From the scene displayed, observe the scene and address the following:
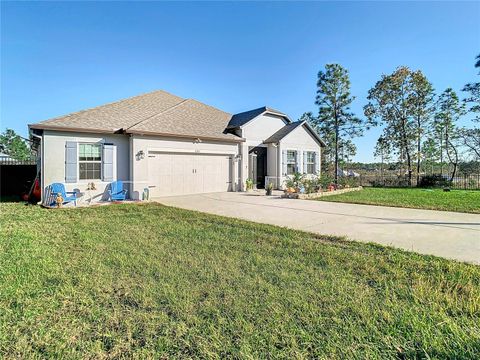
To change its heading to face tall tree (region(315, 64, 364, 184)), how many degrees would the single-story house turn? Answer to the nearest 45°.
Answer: approximately 90° to its left

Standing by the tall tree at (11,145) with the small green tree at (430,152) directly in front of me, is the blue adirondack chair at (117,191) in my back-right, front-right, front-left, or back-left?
front-right

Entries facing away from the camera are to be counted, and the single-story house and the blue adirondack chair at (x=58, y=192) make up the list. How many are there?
0
